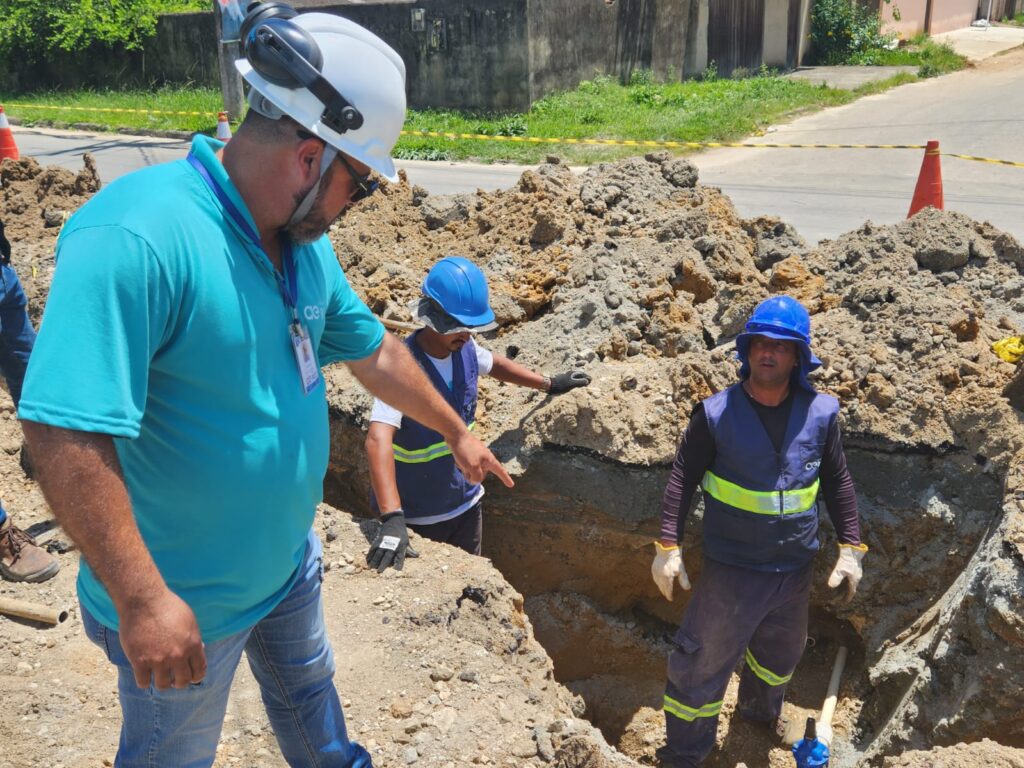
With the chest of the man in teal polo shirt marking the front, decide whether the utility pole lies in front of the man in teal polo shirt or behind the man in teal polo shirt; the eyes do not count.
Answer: behind

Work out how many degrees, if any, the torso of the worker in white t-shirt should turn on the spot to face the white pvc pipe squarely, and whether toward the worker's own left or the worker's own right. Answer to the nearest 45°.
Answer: approximately 45° to the worker's own left

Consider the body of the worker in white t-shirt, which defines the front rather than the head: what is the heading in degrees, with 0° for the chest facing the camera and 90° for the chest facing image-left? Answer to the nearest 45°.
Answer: approximately 315°

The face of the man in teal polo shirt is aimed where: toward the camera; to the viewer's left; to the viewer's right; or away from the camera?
to the viewer's right

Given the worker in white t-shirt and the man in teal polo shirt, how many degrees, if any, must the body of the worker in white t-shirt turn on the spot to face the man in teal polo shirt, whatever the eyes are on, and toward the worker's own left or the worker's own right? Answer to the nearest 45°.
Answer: approximately 45° to the worker's own right

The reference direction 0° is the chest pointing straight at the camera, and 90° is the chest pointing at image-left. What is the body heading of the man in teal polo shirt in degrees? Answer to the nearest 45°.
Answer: approximately 315°

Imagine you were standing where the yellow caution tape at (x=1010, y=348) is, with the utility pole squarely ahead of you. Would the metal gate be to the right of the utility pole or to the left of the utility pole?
right
